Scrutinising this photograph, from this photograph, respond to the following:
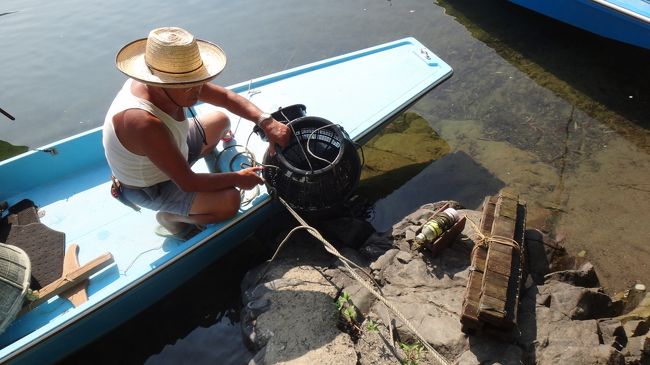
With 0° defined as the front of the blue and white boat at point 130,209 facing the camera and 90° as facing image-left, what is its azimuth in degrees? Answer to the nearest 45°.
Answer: approximately 225°

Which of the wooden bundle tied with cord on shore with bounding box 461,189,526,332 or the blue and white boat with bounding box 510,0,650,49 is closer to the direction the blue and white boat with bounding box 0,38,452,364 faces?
the blue and white boat

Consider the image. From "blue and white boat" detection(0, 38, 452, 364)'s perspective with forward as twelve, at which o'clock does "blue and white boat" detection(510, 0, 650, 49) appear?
"blue and white boat" detection(510, 0, 650, 49) is roughly at 1 o'clock from "blue and white boat" detection(0, 38, 452, 364).

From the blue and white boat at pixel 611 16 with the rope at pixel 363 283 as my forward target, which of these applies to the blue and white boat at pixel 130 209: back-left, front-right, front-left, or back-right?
front-right

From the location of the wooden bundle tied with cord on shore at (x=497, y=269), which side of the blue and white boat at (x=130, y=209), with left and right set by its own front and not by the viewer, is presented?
right

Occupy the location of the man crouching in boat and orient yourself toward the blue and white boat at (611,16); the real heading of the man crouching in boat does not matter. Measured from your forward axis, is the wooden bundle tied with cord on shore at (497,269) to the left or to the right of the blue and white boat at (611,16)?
right
